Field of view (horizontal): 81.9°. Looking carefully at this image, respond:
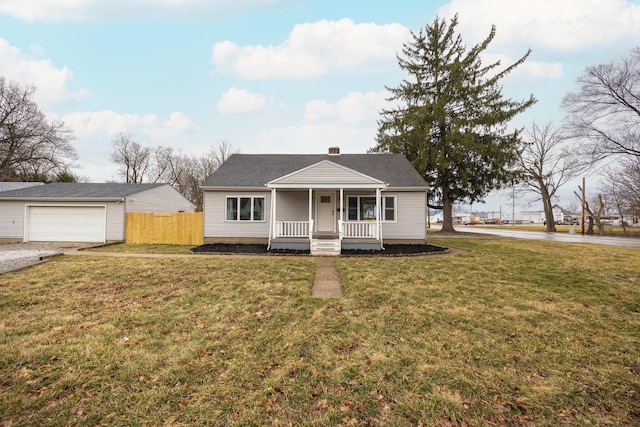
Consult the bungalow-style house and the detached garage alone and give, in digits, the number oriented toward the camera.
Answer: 2

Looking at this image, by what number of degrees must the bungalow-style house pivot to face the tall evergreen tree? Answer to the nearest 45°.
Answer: approximately 135° to its left

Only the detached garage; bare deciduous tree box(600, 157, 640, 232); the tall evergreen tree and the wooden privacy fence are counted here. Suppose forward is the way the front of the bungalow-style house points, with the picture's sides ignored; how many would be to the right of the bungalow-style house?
2

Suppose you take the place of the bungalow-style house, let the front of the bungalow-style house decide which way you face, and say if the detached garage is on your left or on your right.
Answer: on your right

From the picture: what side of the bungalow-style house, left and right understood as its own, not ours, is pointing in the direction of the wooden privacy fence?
right

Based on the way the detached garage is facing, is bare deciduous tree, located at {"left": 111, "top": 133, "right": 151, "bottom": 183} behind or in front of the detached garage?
behind

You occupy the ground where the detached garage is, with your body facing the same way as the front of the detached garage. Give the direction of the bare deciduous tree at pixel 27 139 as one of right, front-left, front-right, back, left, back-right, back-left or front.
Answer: back

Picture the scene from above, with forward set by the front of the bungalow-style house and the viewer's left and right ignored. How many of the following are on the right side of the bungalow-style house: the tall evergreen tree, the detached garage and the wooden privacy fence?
2

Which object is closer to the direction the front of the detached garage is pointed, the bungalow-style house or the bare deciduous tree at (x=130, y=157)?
the bungalow-style house

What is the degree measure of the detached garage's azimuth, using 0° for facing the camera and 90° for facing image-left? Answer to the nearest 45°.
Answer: approximately 0°

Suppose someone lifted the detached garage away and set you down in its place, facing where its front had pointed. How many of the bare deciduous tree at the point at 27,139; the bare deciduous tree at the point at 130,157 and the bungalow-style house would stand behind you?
2

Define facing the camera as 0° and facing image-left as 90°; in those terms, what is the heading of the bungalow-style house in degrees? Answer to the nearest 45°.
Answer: approximately 0°

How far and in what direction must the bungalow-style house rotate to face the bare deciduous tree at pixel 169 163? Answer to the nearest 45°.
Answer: approximately 135° to its right
